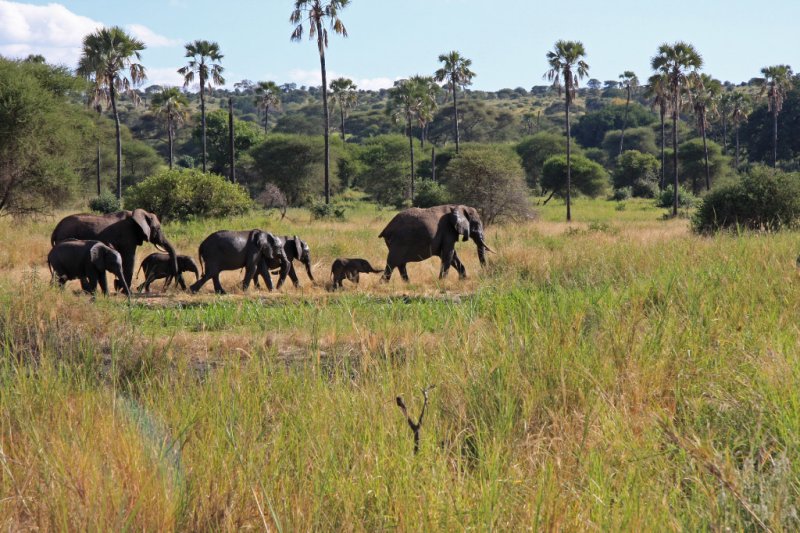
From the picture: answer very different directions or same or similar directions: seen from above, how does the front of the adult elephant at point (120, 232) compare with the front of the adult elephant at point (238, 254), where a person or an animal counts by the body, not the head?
same or similar directions

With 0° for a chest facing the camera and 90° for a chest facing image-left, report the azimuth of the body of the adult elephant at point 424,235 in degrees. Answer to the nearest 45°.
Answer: approximately 270°

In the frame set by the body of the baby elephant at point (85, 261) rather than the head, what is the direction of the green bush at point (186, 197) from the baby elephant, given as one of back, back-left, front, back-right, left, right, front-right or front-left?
left

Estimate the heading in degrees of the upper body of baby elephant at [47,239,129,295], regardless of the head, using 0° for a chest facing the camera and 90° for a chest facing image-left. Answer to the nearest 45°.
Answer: approximately 270°

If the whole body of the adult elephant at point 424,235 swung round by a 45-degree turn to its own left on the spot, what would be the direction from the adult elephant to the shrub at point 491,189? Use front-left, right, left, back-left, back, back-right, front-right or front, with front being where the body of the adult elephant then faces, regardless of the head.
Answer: front-left

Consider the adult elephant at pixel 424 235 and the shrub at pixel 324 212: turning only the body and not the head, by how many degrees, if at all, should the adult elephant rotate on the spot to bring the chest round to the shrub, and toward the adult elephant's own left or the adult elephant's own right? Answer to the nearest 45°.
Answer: approximately 90° to the adult elephant's own left

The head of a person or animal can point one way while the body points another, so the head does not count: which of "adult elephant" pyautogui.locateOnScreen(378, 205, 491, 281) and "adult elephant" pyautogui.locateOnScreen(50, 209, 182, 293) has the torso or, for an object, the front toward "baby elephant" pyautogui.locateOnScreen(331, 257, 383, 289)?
"adult elephant" pyautogui.locateOnScreen(50, 209, 182, 293)

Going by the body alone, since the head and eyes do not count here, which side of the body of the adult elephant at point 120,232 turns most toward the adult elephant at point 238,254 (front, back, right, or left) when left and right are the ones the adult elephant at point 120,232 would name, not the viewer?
front

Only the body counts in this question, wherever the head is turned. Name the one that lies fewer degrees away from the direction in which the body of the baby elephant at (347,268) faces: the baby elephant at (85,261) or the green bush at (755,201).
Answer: the green bush

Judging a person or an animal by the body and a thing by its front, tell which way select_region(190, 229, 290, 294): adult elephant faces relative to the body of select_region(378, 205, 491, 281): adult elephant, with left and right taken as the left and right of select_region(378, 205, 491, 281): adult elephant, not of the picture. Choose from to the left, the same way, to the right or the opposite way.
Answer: the same way

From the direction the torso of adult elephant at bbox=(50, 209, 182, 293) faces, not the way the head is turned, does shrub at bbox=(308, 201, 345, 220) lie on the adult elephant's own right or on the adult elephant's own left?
on the adult elephant's own left

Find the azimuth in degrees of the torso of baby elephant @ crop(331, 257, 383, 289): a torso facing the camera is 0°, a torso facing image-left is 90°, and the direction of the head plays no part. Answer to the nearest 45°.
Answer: approximately 270°

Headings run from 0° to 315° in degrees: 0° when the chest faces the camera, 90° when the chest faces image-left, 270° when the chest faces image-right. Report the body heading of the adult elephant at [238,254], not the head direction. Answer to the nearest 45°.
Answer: approximately 270°

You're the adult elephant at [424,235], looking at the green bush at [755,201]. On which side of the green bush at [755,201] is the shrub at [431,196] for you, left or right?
left

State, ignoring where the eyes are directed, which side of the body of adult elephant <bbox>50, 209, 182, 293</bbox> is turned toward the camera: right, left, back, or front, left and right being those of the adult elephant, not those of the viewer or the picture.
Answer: right
